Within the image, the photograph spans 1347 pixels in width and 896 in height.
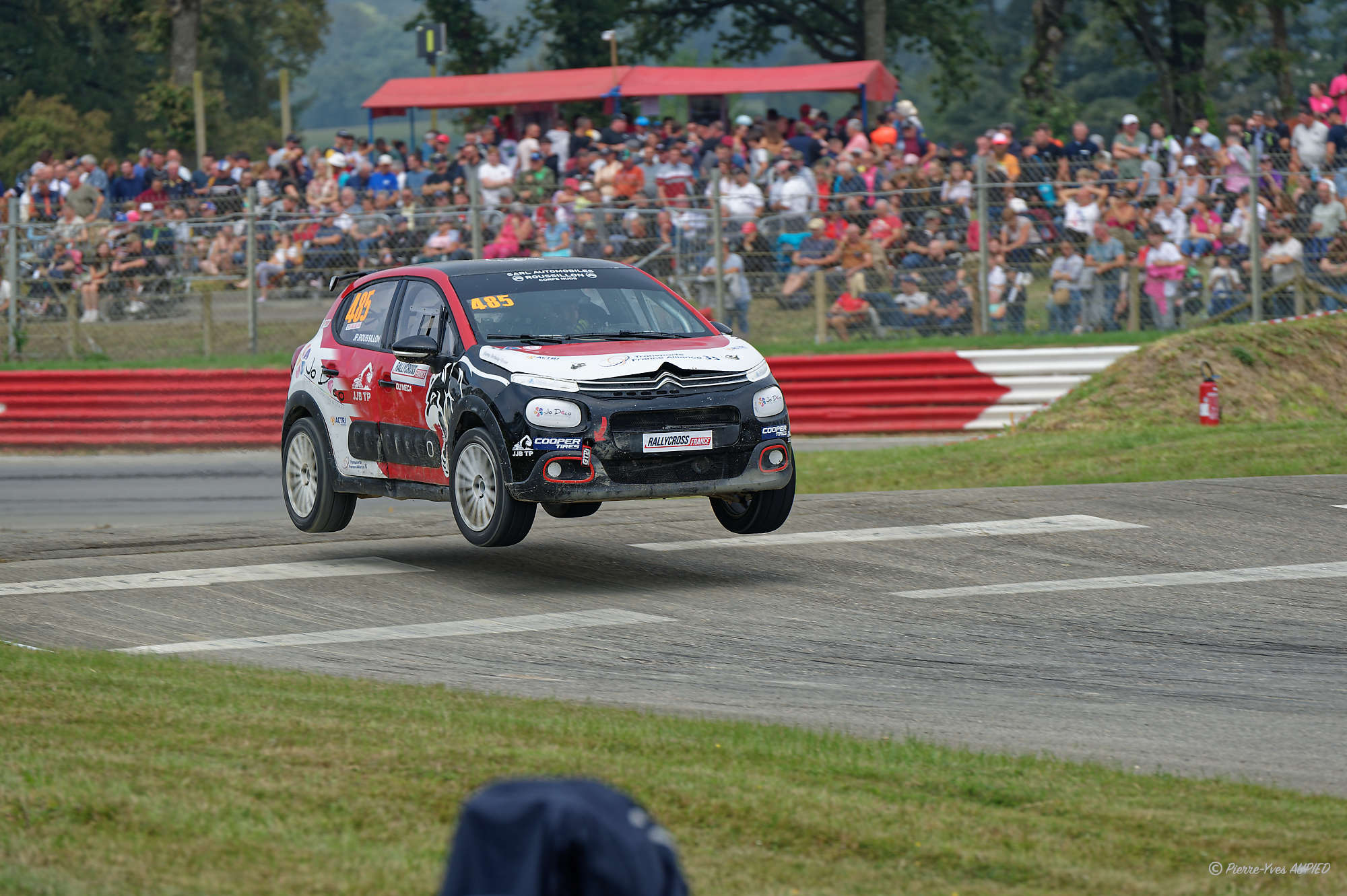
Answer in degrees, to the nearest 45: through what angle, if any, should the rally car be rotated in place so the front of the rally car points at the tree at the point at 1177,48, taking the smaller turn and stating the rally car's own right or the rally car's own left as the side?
approximately 90° to the rally car's own left

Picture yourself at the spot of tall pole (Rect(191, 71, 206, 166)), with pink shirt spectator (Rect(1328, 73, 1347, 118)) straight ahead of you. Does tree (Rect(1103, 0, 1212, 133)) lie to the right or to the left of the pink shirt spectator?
left

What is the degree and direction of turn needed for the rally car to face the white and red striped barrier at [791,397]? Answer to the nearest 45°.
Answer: approximately 135° to its left

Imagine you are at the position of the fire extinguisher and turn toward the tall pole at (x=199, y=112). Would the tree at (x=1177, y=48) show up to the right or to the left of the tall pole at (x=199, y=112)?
right

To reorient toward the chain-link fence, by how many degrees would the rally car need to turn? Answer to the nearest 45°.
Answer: approximately 135° to its left

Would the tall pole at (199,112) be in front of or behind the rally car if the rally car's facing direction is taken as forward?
behind

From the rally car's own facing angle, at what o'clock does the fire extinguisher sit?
The fire extinguisher is roughly at 9 o'clock from the rally car.

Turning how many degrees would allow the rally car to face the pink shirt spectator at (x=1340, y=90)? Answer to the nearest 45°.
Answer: approximately 90° to its left

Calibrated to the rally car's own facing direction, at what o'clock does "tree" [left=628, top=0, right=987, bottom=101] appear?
The tree is roughly at 8 o'clock from the rally car.

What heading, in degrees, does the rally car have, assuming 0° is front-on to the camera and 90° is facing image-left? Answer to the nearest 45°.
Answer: approximately 315°

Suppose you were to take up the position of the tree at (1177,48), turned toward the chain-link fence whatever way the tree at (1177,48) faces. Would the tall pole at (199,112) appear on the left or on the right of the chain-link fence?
right
